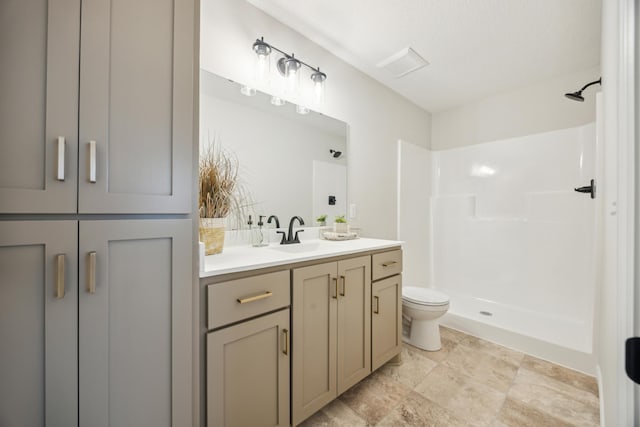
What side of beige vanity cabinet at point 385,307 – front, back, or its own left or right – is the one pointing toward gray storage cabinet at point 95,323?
right

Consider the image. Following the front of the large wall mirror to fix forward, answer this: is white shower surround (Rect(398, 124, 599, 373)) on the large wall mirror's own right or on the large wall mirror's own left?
on the large wall mirror's own left

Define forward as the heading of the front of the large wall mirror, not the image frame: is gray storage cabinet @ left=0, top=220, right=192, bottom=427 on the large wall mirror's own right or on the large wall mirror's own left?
on the large wall mirror's own right

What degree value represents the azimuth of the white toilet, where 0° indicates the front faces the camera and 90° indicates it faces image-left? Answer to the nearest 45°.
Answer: approximately 315°

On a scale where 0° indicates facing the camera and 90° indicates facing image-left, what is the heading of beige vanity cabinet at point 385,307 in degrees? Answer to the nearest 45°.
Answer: approximately 315°

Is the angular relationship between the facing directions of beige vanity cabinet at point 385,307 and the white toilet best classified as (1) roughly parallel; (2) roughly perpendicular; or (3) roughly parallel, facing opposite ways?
roughly parallel

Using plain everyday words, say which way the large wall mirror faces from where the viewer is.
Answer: facing the viewer and to the right of the viewer

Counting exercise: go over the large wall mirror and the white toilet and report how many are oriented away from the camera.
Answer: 0

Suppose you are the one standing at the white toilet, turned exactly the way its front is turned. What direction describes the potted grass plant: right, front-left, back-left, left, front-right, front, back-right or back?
right

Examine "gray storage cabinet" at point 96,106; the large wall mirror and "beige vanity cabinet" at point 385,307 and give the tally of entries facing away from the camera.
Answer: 0

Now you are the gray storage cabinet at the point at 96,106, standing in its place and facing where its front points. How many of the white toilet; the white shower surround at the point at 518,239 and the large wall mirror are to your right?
0

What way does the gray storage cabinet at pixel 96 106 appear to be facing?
toward the camera
